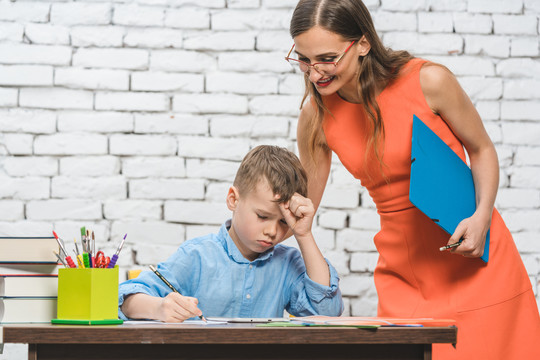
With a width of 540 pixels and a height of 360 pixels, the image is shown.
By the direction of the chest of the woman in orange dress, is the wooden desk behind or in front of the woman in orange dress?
in front

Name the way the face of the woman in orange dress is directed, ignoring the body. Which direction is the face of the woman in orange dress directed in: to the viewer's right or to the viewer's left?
to the viewer's left

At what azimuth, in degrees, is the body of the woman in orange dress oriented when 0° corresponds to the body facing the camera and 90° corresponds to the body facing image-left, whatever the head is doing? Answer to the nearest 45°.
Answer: approximately 45°

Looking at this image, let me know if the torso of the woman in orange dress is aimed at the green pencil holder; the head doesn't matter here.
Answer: yes
